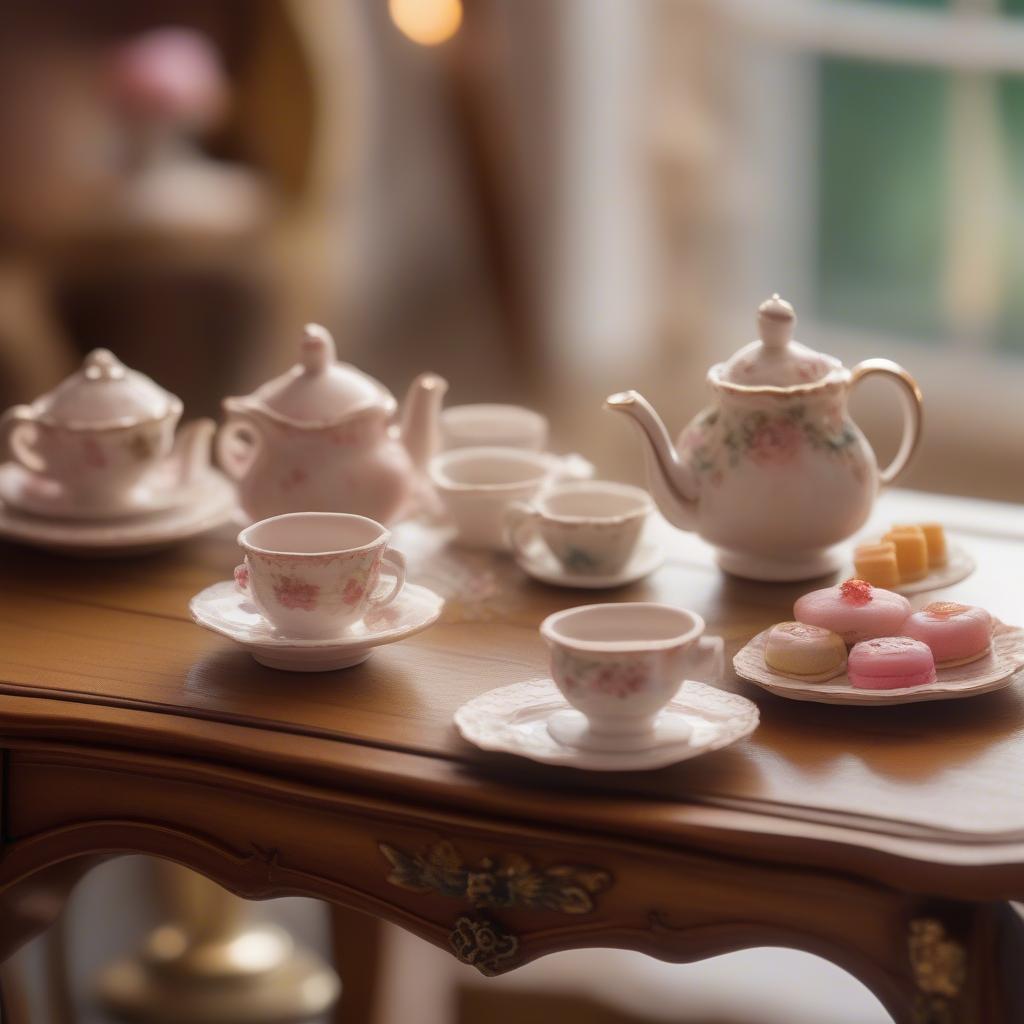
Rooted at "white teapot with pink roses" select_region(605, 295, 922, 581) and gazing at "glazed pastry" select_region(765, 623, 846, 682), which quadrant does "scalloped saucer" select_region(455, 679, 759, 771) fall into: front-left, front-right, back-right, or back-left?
front-right

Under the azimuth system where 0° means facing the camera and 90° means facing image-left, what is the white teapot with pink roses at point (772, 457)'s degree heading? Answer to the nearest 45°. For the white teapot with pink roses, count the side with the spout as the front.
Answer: approximately 90°

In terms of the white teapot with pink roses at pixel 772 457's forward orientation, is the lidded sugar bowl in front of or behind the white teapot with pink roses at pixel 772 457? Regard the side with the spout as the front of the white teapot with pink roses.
in front

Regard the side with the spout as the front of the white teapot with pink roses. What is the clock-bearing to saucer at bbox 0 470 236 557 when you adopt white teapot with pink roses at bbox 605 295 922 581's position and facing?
The saucer is roughly at 12 o'clock from the white teapot with pink roses.

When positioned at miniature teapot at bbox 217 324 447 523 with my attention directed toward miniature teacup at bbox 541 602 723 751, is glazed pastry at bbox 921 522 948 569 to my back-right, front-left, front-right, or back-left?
front-left
